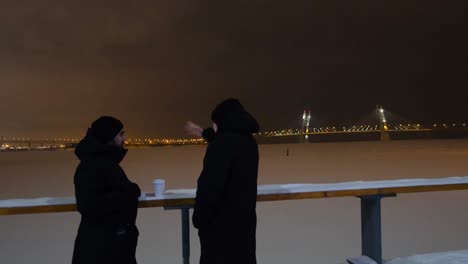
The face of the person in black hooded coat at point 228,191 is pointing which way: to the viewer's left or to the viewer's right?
to the viewer's left

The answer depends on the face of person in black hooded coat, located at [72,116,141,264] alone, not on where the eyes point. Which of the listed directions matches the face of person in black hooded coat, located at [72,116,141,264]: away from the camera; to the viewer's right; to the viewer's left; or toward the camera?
to the viewer's right

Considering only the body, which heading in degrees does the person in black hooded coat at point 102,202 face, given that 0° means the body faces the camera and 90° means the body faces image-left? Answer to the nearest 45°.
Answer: approximately 270°

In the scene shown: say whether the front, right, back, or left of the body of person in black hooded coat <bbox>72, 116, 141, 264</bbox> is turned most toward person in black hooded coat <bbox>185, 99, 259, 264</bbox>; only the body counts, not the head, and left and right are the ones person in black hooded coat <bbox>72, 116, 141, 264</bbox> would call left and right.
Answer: front
